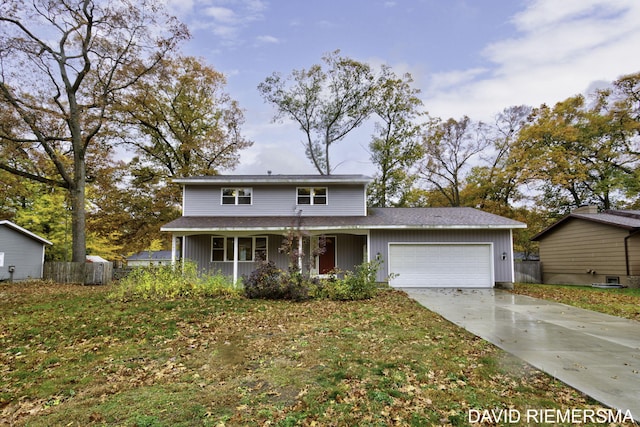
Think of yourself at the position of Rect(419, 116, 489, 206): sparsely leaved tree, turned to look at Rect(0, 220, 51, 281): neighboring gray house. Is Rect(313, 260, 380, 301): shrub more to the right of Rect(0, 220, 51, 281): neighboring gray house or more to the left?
left

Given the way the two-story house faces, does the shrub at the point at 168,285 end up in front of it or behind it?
in front

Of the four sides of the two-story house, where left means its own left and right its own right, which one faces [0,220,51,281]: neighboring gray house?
right

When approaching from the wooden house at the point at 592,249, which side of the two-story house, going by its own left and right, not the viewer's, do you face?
left

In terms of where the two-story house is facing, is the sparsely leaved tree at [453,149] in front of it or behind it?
behind

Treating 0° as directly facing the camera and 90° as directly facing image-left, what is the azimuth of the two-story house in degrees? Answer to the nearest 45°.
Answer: approximately 0°

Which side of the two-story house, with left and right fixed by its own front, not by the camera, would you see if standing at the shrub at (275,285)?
front

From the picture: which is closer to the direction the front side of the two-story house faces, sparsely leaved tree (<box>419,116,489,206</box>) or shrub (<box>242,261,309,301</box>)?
the shrub

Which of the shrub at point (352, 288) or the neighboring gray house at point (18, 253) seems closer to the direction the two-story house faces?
the shrub

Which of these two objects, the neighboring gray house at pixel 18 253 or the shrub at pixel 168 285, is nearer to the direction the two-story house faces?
the shrub

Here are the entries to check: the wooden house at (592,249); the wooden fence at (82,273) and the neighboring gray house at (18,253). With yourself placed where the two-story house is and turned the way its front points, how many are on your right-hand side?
2

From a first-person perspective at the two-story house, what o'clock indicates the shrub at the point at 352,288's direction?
The shrub is roughly at 12 o'clock from the two-story house.
